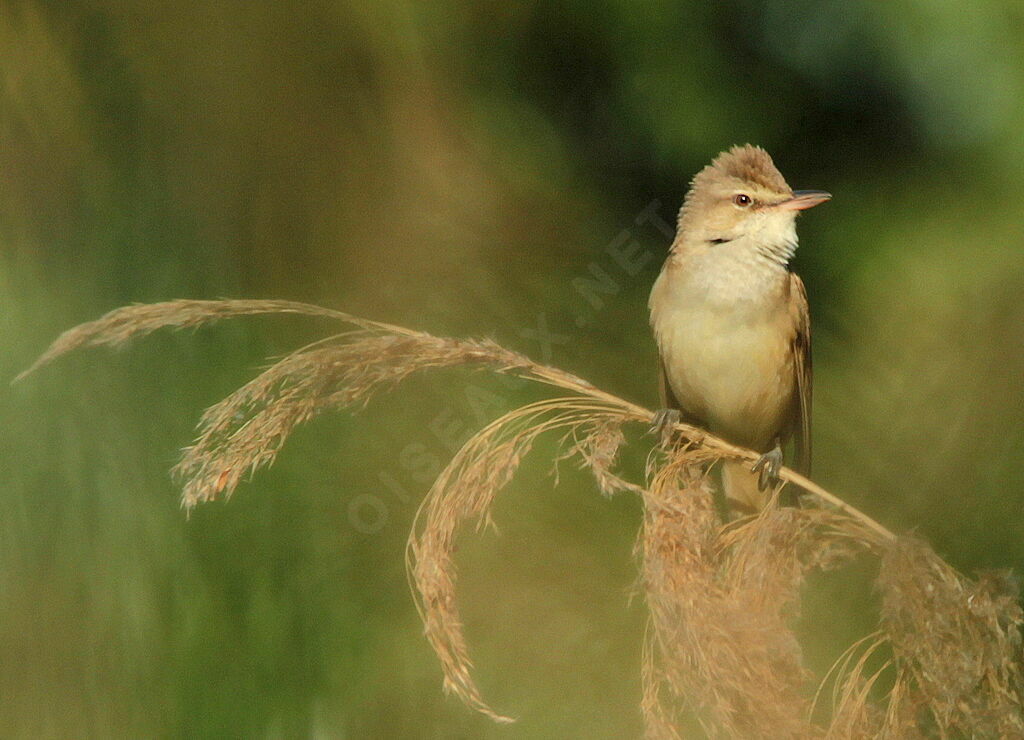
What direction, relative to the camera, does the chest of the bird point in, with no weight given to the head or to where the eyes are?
toward the camera
